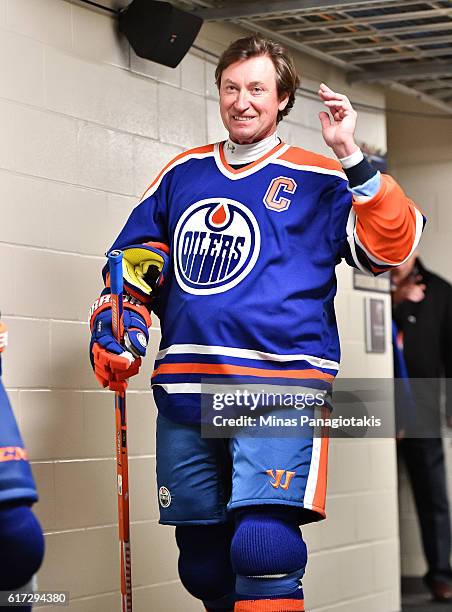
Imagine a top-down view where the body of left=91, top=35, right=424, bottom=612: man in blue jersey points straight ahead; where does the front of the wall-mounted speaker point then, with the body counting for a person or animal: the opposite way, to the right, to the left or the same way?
to the left
